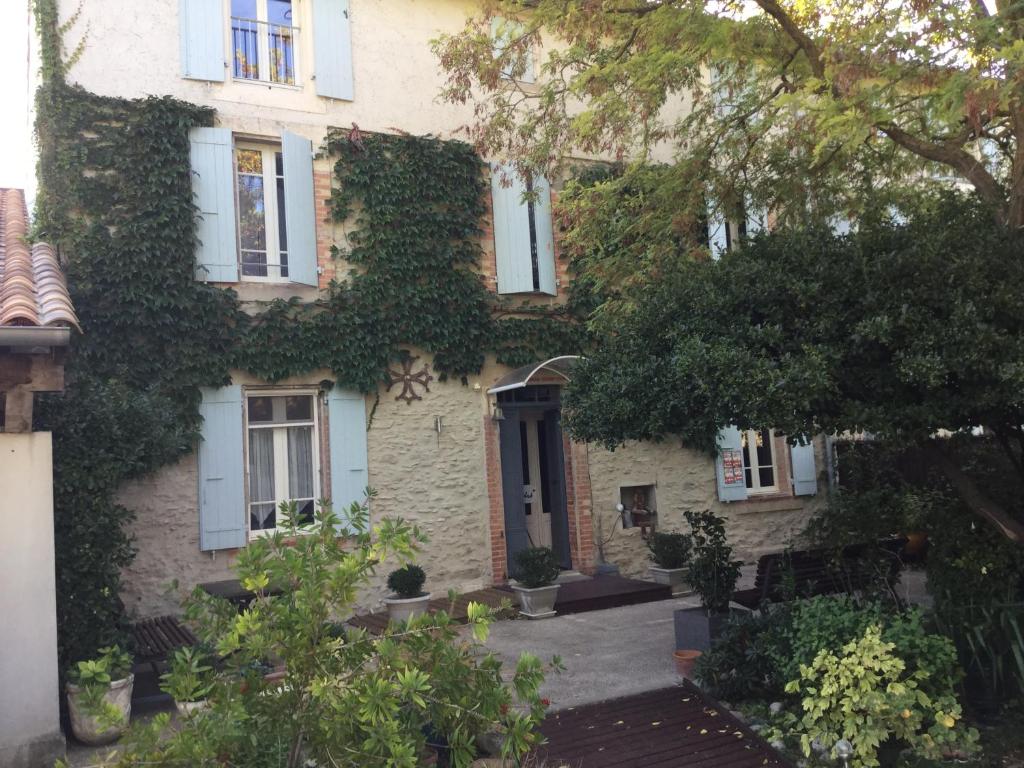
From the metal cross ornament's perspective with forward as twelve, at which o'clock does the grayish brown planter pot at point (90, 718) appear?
The grayish brown planter pot is roughly at 1 o'clock from the metal cross ornament.

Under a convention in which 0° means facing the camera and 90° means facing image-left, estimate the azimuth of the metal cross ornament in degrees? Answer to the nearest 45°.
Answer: approximately 0°

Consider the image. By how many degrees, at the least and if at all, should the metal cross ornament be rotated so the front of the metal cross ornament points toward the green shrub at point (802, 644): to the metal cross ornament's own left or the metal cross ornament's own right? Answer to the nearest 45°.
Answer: approximately 45° to the metal cross ornament's own left

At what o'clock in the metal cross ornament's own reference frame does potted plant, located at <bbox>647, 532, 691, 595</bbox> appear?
The potted plant is roughly at 9 o'clock from the metal cross ornament.

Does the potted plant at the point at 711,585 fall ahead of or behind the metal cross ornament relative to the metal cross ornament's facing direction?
ahead

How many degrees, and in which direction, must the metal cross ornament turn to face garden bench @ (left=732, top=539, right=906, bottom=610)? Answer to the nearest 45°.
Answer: approximately 45° to its left
